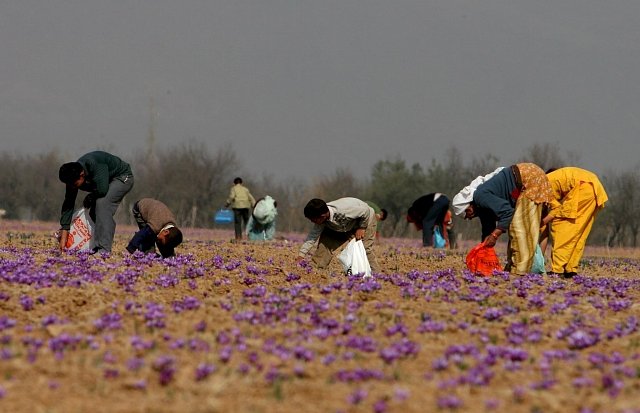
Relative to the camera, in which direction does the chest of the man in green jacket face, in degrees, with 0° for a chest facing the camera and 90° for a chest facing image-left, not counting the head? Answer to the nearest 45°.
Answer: approximately 90°

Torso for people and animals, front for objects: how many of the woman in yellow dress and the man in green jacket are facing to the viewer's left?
2

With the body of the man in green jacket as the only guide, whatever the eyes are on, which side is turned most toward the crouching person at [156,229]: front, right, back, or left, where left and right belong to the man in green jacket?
back

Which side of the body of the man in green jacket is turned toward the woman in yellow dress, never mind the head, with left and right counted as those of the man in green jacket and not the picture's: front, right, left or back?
back

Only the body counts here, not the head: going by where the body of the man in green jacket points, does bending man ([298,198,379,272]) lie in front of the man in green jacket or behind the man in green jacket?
behind

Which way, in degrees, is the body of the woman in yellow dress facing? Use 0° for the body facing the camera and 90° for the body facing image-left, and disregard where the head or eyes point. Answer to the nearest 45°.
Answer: approximately 90°

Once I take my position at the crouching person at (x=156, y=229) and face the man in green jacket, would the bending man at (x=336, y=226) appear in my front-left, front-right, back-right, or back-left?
back-left
